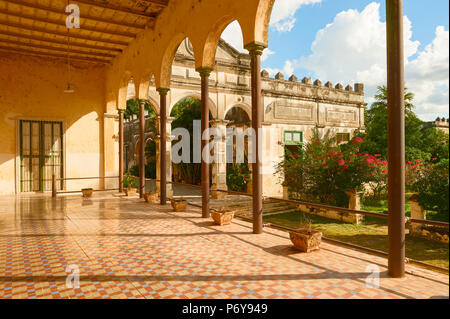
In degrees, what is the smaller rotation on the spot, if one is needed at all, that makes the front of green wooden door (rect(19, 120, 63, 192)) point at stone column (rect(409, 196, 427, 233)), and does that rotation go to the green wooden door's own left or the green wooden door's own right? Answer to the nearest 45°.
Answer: approximately 45° to the green wooden door's own left

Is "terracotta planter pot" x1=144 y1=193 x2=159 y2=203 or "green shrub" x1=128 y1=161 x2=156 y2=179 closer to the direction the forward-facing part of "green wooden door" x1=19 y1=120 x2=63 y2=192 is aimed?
the terracotta planter pot

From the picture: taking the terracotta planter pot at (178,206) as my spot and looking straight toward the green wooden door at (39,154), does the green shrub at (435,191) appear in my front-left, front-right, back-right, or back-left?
back-right

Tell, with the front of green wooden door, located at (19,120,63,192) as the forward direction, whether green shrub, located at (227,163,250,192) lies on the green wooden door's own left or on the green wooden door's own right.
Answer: on the green wooden door's own left

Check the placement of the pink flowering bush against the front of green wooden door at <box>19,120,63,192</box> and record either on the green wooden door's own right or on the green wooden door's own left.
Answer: on the green wooden door's own left

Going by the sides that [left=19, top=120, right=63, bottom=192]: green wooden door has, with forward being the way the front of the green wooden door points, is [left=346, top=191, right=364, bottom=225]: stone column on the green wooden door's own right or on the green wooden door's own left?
on the green wooden door's own left

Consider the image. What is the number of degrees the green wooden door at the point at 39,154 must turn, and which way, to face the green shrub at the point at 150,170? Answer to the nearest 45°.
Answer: approximately 135° to its left

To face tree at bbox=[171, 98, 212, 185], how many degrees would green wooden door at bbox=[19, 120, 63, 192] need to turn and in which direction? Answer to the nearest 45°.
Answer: approximately 135° to its left

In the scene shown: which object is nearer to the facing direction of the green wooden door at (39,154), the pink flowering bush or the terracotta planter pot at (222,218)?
the terracotta planter pot

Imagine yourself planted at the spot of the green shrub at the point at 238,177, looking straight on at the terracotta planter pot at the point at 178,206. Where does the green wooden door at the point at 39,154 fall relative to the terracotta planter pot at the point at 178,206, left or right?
right

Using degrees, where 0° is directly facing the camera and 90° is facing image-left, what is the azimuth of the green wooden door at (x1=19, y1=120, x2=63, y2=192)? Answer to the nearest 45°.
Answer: approximately 0°
